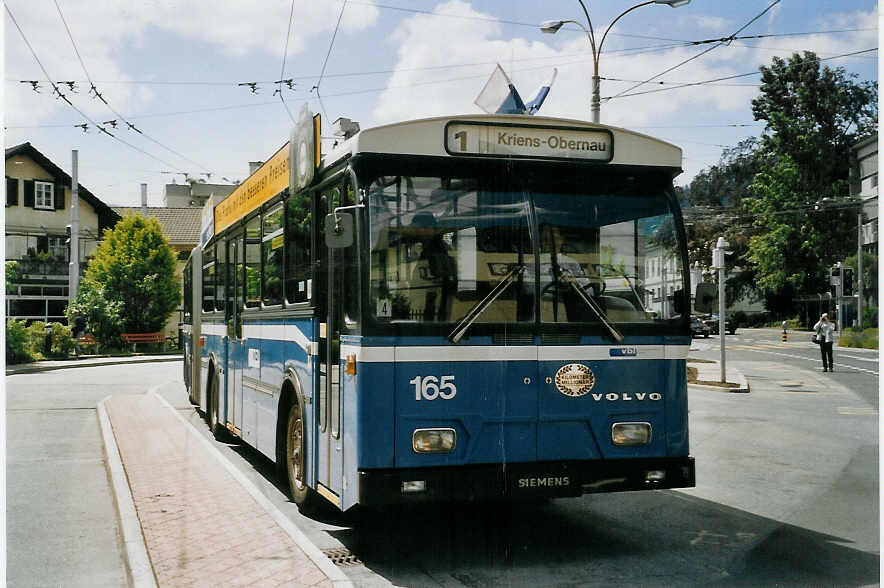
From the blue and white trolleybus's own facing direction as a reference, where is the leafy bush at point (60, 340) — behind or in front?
behind

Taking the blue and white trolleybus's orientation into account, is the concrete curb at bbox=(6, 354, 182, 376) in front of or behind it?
behind

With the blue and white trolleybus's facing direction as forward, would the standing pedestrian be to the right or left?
on its left

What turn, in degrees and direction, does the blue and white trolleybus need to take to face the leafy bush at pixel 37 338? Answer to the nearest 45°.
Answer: approximately 180°

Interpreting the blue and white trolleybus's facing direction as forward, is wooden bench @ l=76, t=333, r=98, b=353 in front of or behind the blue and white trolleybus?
behind

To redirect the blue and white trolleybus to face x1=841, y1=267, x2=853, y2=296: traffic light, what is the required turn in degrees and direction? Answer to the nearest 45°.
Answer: approximately 90° to its left

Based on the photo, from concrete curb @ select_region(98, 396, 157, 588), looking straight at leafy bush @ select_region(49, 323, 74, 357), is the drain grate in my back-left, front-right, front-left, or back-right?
back-right

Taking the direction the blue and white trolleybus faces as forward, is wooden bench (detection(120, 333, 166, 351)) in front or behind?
behind

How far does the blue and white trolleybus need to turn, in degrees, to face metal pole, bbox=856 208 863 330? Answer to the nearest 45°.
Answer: approximately 90° to its left

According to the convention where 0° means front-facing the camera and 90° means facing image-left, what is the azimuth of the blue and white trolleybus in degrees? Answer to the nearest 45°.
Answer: approximately 315°
